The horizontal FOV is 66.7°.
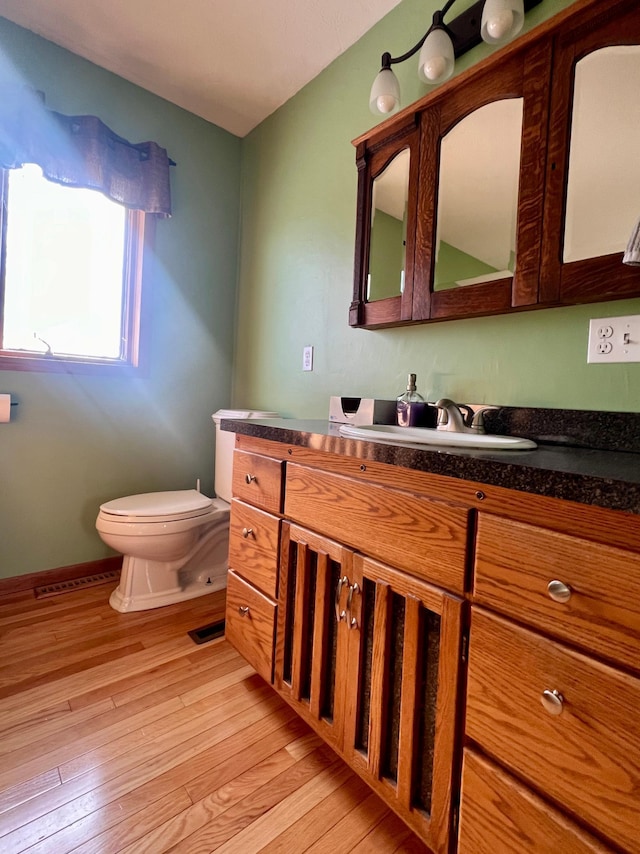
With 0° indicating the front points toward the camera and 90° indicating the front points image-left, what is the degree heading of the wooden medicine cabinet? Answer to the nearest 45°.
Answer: approximately 45°

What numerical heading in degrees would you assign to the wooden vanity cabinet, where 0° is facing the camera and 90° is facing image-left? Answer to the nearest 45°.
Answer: approximately 45°

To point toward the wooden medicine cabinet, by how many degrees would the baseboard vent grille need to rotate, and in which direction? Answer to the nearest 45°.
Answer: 0° — it already faces it

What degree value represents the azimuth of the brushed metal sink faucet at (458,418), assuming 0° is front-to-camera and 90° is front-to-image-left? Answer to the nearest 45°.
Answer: approximately 45°
